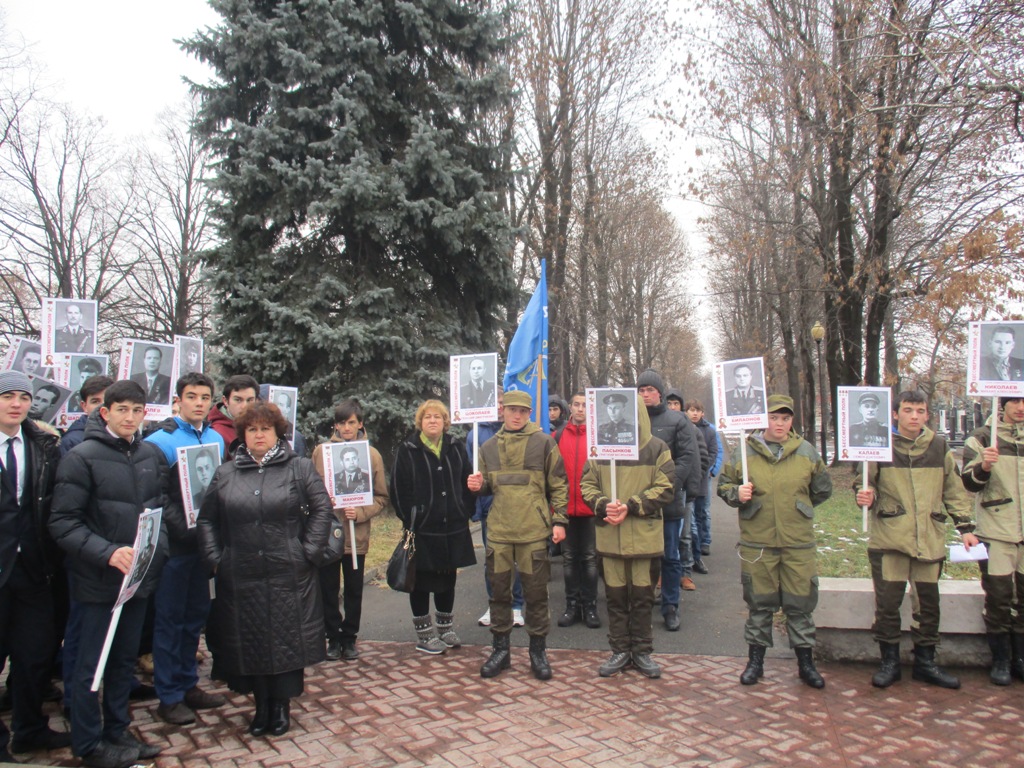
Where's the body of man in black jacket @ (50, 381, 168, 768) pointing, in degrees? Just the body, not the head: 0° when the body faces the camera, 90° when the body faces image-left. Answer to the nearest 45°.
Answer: approximately 315°

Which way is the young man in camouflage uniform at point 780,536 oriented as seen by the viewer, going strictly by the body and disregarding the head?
toward the camera

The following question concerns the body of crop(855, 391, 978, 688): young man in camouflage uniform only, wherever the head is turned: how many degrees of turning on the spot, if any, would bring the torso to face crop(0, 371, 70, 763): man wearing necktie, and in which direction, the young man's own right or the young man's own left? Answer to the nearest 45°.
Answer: approximately 45° to the young man's own right

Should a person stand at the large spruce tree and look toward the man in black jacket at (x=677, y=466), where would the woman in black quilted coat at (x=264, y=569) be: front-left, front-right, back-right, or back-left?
front-right

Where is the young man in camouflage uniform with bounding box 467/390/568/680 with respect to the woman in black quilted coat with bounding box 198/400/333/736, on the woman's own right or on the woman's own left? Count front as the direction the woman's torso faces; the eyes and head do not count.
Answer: on the woman's own left

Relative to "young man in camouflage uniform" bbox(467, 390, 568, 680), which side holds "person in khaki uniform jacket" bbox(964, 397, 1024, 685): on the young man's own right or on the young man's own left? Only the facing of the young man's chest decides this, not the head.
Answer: on the young man's own left

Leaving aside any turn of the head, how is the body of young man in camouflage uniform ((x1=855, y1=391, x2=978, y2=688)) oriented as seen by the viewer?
toward the camera

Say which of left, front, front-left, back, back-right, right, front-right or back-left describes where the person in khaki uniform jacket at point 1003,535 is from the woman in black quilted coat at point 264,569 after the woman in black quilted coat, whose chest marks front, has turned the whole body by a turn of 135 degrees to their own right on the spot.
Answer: back-right

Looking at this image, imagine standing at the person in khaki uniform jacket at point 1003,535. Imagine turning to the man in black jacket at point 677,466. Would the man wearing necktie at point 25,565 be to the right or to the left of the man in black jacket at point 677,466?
left

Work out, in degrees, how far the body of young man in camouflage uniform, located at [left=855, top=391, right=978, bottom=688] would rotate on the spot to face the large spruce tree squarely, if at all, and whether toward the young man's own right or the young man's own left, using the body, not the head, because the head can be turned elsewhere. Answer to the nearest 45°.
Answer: approximately 135° to the young man's own right

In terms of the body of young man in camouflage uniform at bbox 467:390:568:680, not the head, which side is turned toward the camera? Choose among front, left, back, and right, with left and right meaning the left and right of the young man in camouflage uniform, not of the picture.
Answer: front

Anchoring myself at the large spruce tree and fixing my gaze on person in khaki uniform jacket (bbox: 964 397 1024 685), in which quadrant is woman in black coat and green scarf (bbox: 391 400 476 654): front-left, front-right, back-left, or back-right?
front-right

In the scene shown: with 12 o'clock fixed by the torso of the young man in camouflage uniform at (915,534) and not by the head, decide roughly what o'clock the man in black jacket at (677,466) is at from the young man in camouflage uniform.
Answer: The man in black jacket is roughly at 4 o'clock from the young man in camouflage uniform.
